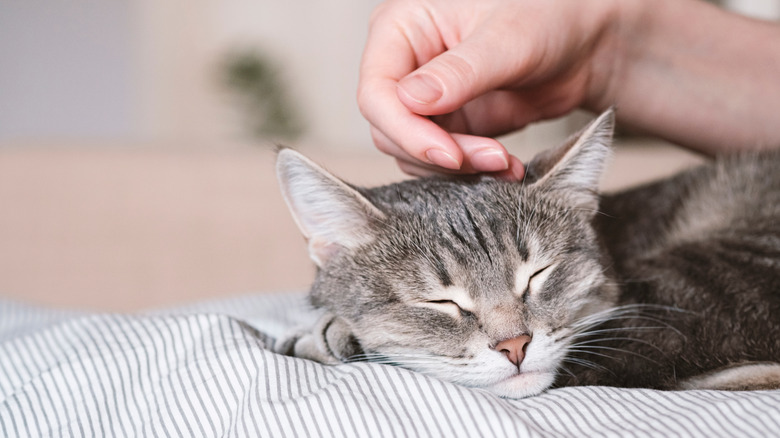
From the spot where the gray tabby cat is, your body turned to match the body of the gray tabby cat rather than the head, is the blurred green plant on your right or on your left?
on your right

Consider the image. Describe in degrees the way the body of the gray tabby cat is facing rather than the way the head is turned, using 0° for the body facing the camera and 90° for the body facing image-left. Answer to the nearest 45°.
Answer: approximately 45°
